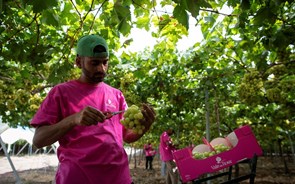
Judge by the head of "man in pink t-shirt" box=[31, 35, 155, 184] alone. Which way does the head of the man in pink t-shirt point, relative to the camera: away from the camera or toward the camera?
toward the camera

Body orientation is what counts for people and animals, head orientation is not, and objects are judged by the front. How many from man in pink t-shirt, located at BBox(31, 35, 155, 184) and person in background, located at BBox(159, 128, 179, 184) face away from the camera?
0

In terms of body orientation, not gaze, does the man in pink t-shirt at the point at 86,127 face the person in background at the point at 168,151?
no

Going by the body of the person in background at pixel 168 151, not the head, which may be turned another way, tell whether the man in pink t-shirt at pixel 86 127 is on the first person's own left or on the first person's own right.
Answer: on the first person's own right

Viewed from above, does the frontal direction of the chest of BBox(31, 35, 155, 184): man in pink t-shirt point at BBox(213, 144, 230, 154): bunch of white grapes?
no

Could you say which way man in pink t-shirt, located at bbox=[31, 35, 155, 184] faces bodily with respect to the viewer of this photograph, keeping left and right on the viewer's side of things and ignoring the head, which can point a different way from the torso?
facing the viewer and to the right of the viewer

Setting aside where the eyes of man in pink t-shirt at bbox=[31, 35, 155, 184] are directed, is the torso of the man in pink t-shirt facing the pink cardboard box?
no

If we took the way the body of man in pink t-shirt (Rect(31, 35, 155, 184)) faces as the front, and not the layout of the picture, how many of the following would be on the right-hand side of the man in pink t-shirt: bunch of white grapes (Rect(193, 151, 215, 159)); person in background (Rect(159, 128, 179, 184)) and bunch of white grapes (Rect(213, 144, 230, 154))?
0
